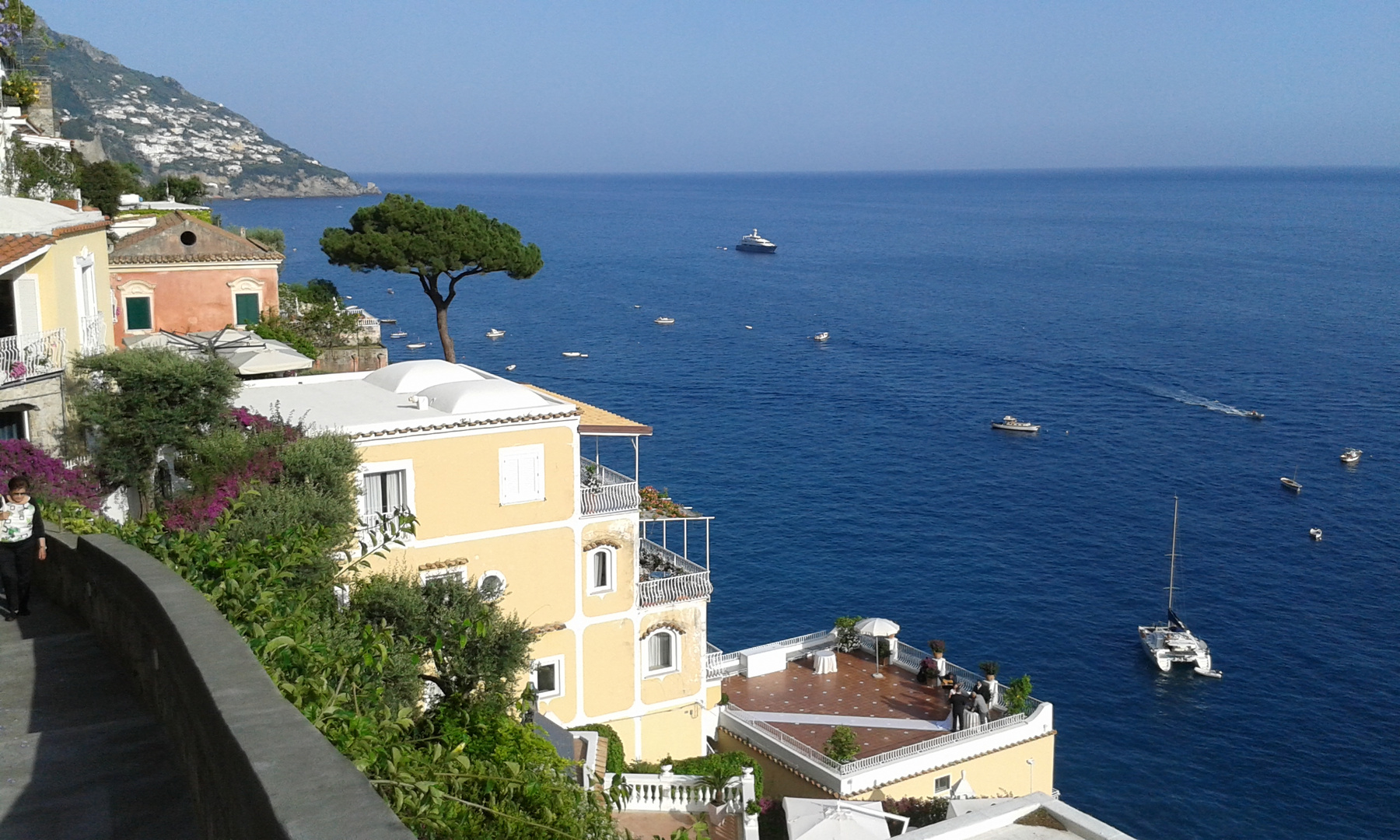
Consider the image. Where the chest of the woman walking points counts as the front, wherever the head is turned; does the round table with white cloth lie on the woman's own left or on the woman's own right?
on the woman's own left

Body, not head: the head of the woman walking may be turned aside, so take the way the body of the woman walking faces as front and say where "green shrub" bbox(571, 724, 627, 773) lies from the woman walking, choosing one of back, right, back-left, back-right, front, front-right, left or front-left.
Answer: back-left

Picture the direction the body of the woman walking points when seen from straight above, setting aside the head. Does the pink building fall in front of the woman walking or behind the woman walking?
behind

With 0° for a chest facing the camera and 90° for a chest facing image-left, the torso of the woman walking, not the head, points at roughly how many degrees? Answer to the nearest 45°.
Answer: approximately 0°

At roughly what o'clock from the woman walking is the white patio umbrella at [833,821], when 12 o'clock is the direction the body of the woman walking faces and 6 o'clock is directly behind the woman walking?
The white patio umbrella is roughly at 8 o'clock from the woman walking.

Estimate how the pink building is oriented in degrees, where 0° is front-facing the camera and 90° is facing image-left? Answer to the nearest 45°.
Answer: approximately 0°

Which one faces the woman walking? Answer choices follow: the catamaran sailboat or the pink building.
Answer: the pink building
